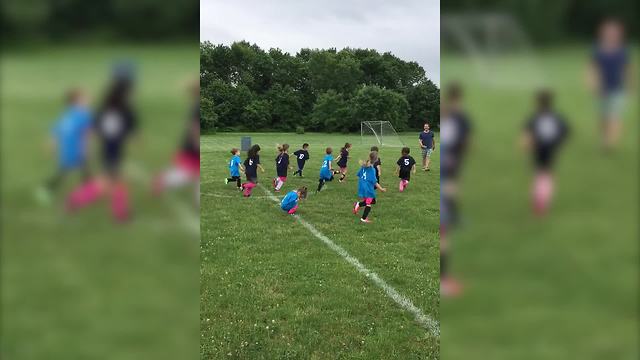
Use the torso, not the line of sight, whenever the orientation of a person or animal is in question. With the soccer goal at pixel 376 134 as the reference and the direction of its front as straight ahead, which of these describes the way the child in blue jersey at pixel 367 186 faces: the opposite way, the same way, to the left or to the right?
the opposite way

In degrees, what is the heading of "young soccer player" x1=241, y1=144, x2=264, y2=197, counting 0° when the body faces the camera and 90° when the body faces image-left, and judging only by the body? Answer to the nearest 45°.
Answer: approximately 225°
